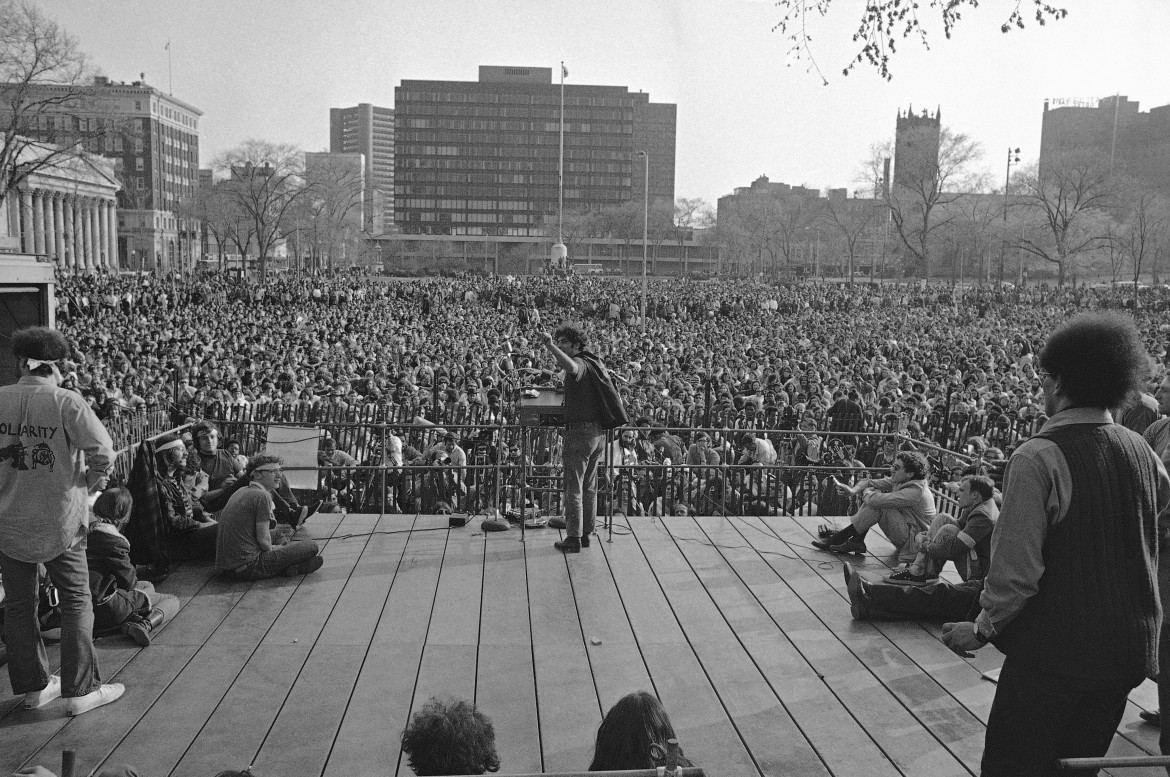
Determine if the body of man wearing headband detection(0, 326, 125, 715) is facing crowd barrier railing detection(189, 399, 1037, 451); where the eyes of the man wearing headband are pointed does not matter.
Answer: yes

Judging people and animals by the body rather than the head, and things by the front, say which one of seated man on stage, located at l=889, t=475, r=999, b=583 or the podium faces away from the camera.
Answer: the podium

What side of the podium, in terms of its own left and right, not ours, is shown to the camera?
back

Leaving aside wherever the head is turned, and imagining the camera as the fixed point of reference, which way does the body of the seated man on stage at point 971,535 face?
to the viewer's left

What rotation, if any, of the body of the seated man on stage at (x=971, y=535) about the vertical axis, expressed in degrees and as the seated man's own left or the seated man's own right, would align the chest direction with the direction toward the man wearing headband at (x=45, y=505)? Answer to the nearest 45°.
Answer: approximately 45° to the seated man's own left

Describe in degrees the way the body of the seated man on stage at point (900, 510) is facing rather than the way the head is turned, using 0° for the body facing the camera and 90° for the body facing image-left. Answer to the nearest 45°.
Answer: approximately 90°

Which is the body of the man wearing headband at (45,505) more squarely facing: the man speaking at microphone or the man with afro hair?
the man speaking at microphone

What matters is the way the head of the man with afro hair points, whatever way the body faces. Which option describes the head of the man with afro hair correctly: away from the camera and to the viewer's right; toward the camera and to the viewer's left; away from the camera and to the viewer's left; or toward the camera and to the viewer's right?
away from the camera and to the viewer's left

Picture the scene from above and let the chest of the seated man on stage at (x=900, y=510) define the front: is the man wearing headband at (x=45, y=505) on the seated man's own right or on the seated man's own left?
on the seated man's own left

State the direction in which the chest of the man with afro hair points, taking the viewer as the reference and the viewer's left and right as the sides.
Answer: facing away from the viewer and to the left of the viewer

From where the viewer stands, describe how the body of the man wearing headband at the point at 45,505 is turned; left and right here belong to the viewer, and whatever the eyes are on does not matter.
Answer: facing away from the viewer and to the right of the viewer

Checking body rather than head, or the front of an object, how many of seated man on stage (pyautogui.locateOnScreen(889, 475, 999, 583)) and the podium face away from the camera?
1

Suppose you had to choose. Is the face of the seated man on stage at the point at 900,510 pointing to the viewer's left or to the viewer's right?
to the viewer's left
